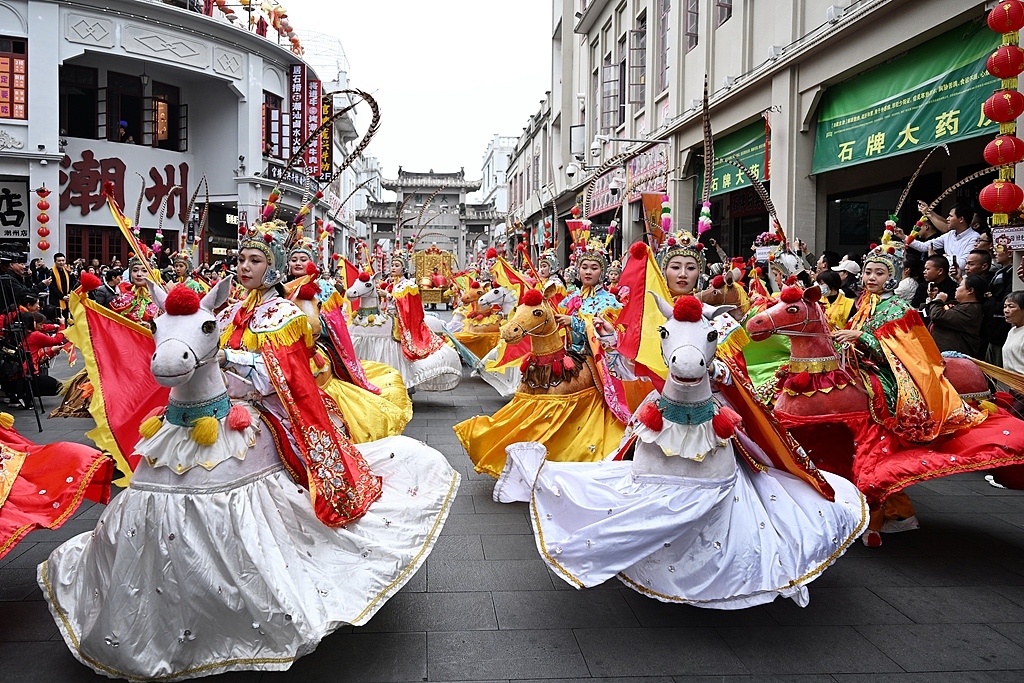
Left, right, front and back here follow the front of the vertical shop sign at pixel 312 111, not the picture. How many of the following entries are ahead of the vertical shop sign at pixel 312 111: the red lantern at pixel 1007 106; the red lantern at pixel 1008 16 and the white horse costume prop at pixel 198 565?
3

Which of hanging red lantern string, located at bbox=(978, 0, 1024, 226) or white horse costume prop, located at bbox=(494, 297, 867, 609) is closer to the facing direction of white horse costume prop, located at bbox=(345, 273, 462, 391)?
the white horse costume prop

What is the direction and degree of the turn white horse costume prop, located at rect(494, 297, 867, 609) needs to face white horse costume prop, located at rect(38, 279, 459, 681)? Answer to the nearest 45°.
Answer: approximately 45° to its right

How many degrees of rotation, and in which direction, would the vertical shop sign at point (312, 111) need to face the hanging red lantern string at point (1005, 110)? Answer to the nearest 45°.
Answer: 0° — it already faces it

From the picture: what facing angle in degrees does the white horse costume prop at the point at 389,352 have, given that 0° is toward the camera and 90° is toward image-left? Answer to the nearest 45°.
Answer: approximately 45°

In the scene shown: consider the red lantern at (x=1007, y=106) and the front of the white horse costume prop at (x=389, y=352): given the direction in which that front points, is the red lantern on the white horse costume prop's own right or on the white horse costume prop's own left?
on the white horse costume prop's own left

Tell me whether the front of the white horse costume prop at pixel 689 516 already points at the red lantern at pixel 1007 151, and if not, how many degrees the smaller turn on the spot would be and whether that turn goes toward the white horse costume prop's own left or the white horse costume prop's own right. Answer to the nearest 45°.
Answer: approximately 135° to the white horse costume prop's own left

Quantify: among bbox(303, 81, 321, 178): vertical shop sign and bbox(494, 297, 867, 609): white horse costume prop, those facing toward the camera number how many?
2

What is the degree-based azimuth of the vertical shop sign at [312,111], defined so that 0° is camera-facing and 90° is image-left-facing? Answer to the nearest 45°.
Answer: approximately 0°
